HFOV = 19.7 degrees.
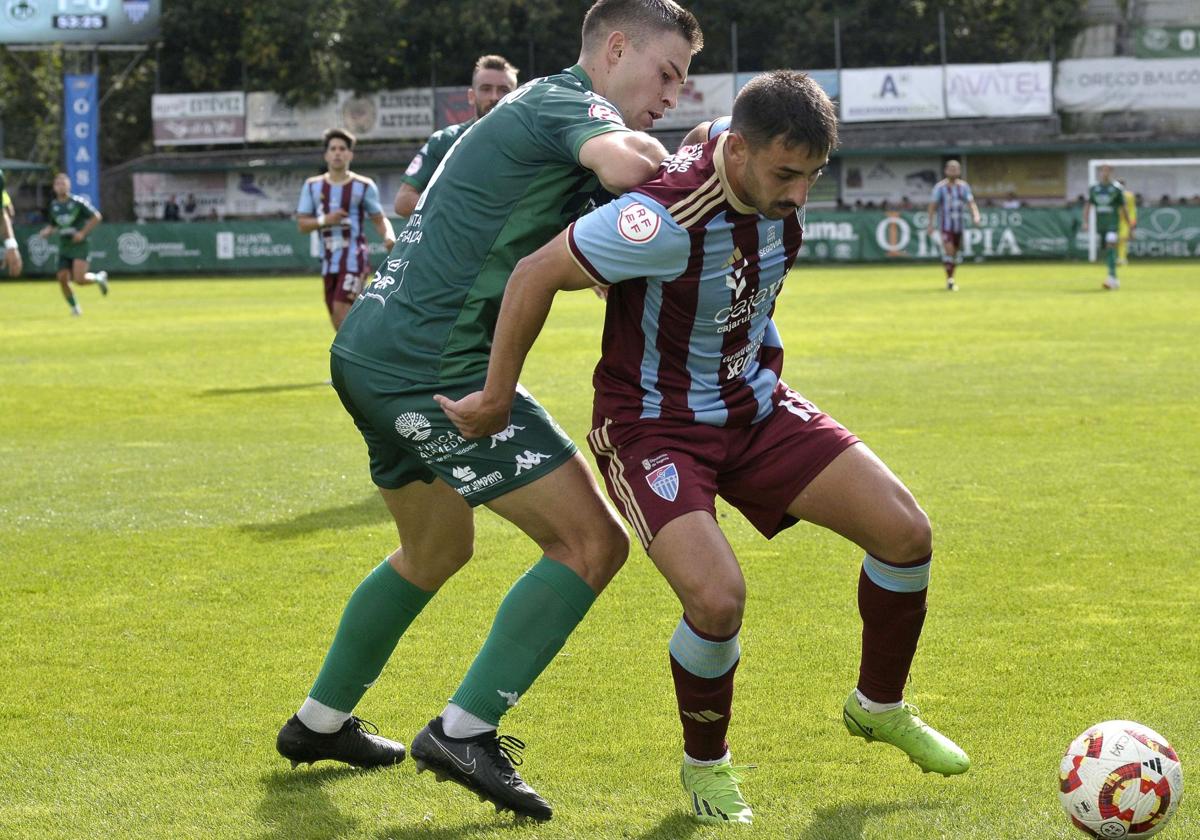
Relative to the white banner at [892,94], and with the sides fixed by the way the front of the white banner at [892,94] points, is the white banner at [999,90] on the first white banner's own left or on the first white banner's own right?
on the first white banner's own left

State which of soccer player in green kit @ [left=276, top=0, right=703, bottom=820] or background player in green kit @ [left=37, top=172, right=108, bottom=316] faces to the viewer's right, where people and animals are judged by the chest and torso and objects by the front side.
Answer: the soccer player in green kit

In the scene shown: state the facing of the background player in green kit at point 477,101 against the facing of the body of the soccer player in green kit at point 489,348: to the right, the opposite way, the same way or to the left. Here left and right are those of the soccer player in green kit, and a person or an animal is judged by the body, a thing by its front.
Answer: to the right

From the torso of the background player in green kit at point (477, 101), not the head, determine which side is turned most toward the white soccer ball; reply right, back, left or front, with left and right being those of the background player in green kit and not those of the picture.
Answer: front

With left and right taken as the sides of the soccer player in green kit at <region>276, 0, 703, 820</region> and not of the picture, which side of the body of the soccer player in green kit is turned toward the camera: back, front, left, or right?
right

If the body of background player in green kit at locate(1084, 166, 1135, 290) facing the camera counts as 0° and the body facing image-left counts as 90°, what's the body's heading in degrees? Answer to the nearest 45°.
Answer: approximately 0°

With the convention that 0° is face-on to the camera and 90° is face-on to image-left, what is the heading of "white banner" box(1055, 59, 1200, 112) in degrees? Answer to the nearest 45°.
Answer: approximately 0°
